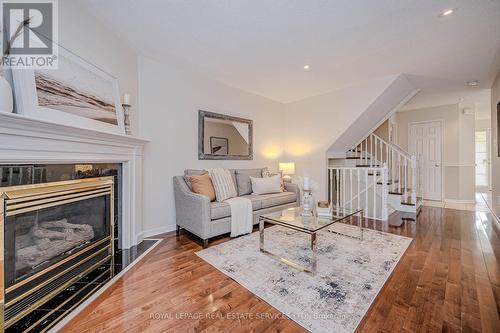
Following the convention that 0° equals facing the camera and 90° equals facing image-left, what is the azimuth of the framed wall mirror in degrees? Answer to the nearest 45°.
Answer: approximately 315°

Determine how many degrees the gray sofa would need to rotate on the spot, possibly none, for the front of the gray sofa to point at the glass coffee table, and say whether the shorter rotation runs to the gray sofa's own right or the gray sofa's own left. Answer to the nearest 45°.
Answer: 0° — it already faces it

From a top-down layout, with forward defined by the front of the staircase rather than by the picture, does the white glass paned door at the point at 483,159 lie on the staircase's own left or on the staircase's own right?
on the staircase's own left

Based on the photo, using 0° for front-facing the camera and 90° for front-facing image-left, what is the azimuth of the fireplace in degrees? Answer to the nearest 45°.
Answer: approximately 315°

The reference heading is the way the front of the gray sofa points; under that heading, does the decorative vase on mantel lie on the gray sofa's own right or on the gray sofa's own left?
on the gray sofa's own right

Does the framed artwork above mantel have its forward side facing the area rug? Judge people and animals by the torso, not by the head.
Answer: yes

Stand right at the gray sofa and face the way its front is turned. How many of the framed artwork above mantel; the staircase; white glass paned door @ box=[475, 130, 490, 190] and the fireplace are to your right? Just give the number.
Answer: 2

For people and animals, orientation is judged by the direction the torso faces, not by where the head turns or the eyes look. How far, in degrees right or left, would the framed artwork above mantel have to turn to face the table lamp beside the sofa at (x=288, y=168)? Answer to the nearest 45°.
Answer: approximately 45° to its left
